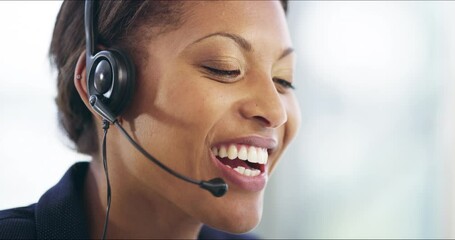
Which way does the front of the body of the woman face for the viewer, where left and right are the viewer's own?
facing the viewer and to the right of the viewer

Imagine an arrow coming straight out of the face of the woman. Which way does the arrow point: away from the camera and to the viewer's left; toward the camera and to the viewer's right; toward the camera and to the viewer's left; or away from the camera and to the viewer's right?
toward the camera and to the viewer's right
